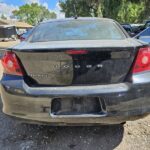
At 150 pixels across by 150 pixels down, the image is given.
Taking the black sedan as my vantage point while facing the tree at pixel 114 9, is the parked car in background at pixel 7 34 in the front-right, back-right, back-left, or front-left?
front-left

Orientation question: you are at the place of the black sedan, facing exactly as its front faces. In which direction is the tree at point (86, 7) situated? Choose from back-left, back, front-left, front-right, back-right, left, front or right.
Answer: front

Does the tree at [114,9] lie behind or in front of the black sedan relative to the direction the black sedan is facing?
in front

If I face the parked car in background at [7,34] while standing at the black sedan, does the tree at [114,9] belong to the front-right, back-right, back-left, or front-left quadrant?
front-right

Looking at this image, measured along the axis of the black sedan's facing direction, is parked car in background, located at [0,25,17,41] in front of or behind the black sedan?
in front

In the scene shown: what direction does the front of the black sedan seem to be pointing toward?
away from the camera
